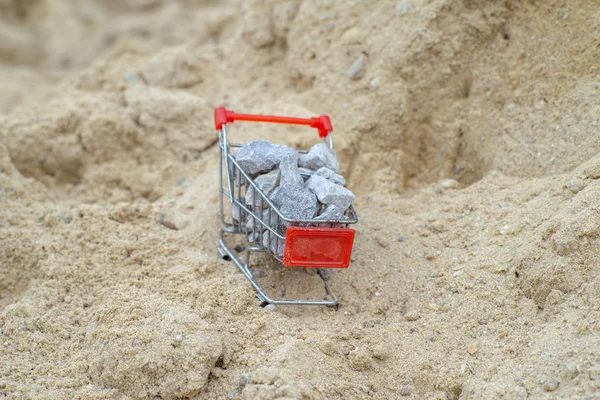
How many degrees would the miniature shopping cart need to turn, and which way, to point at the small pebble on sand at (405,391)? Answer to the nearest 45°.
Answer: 0° — it already faces it

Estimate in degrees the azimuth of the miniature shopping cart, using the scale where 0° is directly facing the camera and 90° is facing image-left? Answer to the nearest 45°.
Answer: approximately 315°

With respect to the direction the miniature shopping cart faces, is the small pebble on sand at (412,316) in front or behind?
in front

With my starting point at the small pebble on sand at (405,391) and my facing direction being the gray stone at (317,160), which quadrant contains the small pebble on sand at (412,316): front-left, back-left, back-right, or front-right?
front-right

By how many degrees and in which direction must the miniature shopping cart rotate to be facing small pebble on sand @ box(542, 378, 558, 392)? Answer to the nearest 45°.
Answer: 0° — it already faces it

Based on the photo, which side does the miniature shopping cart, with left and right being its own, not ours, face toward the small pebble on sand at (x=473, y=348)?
front
